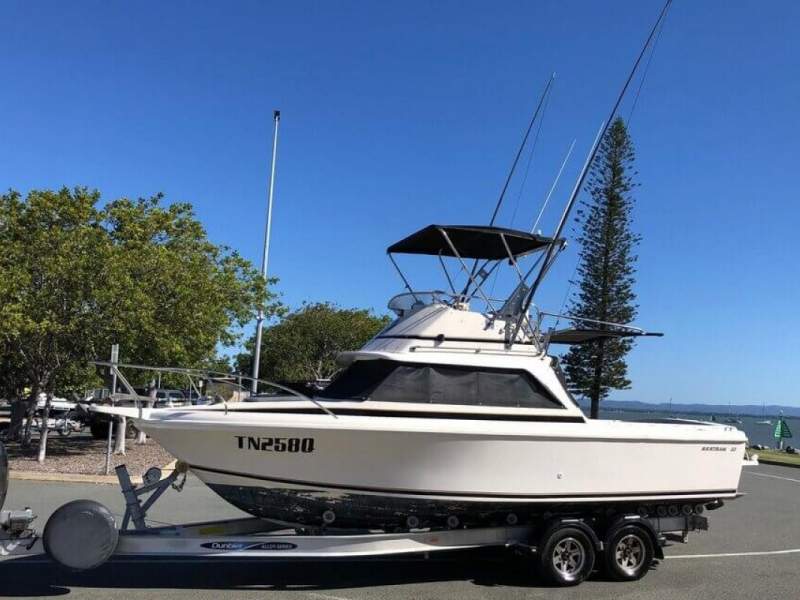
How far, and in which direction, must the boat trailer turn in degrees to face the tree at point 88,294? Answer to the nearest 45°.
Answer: approximately 45° to its right

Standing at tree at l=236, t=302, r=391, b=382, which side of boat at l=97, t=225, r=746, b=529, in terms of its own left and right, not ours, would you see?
right

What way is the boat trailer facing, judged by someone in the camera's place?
facing to the left of the viewer

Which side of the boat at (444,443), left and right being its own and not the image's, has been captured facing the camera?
left

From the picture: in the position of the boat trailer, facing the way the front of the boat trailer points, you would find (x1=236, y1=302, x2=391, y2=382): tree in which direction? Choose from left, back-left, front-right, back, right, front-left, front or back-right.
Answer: right
